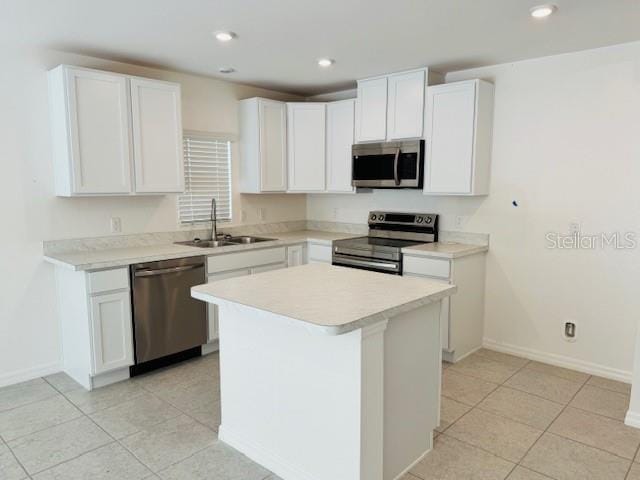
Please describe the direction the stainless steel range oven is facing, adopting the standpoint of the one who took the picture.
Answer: facing the viewer and to the left of the viewer

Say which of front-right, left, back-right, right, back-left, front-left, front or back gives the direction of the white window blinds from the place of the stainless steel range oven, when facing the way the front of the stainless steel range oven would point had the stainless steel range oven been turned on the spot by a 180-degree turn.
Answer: back-left

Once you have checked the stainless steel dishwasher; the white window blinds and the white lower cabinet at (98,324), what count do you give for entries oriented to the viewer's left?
0

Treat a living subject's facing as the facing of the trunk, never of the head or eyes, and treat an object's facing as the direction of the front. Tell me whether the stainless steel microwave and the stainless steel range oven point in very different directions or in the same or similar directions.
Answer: same or similar directions

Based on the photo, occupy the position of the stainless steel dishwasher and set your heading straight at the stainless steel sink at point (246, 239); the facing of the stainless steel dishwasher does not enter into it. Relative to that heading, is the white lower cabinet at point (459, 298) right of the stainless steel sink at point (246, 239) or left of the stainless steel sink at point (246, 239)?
right

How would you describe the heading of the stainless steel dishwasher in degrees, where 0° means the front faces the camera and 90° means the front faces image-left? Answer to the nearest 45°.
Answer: approximately 315°

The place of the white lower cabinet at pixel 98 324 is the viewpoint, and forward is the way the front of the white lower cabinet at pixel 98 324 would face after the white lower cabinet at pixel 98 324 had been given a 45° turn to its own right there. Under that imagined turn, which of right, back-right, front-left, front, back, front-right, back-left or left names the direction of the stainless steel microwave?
left

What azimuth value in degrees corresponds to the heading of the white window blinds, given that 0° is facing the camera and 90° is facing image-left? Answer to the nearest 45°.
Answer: approximately 315°

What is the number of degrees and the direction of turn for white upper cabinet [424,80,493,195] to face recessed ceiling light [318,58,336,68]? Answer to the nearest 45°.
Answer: approximately 45° to its right

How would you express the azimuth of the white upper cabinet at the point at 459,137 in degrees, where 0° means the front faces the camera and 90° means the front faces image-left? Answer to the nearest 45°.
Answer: approximately 45°

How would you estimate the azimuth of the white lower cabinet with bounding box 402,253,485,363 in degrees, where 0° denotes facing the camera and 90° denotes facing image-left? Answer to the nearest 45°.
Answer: approximately 45°

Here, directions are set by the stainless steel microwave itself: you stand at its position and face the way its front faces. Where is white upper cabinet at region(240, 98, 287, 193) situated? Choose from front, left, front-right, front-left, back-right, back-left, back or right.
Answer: front-right

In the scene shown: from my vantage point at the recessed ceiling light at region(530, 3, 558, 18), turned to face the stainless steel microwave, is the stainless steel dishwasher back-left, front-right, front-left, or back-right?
front-left

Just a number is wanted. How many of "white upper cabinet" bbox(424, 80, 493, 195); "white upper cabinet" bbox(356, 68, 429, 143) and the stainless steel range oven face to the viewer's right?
0

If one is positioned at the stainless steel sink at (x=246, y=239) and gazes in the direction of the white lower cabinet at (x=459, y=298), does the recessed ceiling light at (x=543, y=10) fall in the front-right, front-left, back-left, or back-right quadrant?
front-right
